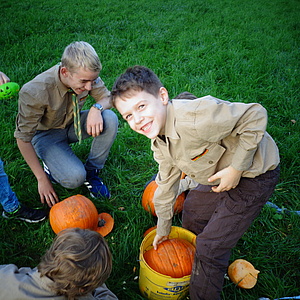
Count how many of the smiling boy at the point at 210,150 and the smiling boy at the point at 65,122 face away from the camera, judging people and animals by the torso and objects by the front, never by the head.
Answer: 0

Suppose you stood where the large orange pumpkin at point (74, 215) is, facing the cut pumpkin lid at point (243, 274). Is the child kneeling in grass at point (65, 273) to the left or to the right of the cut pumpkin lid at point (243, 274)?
right

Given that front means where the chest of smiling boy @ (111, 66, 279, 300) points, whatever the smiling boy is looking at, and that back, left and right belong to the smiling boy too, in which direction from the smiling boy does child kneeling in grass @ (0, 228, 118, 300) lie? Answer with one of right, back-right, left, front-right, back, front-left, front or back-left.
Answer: front

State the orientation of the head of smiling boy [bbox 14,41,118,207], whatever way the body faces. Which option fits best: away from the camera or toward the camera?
toward the camera

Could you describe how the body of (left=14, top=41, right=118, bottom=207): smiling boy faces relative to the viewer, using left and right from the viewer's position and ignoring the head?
facing the viewer and to the right of the viewer

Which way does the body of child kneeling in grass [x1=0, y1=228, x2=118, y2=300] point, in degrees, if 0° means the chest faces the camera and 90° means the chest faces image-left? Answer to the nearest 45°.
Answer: approximately 225°

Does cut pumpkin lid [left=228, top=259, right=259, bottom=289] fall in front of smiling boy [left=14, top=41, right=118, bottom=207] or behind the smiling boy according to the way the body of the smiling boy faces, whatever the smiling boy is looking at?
in front

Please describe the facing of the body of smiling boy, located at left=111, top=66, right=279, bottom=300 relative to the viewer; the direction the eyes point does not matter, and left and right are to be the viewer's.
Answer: facing the viewer and to the left of the viewer

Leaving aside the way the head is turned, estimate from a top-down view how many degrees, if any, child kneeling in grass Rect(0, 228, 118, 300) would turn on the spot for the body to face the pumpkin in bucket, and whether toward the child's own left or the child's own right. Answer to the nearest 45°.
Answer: approximately 45° to the child's own right
